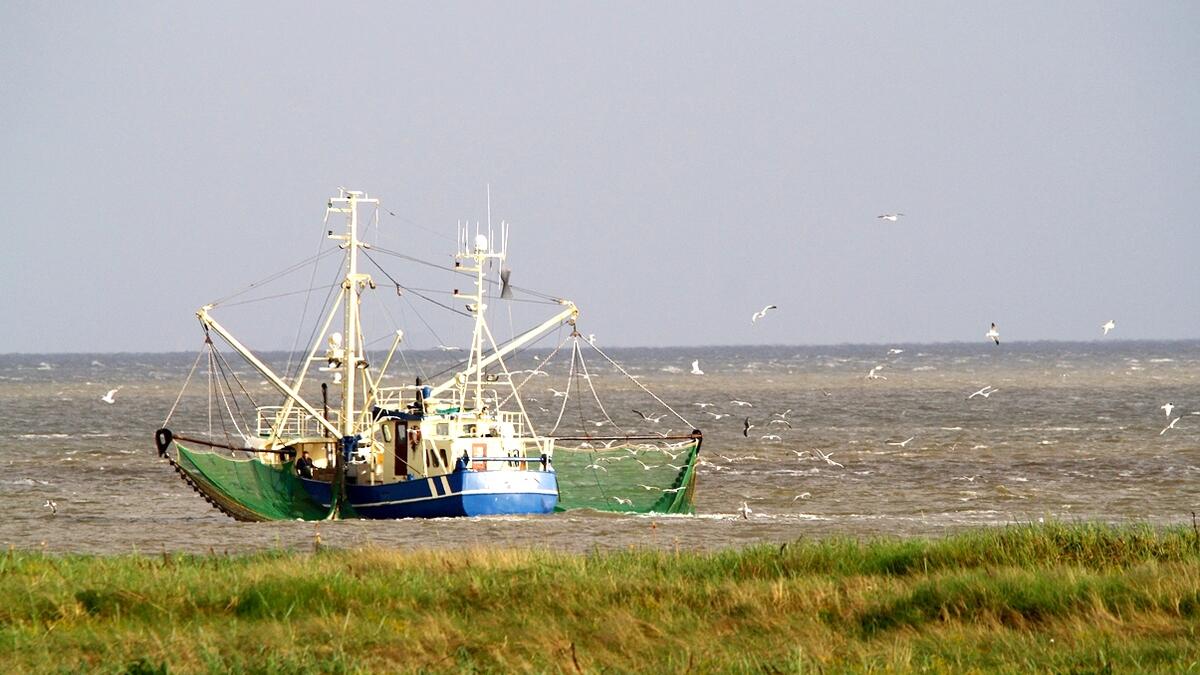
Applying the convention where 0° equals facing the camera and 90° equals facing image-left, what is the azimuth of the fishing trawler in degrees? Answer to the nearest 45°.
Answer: approximately 135°
